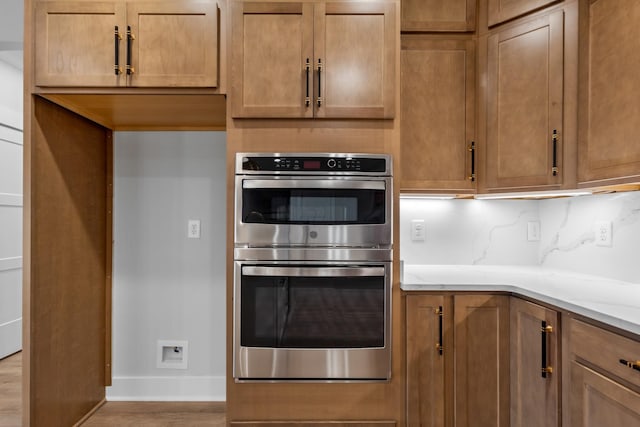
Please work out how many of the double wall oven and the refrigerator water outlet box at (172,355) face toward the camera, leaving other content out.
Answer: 2

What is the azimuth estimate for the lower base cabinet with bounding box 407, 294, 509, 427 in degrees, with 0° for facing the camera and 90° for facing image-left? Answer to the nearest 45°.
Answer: approximately 0°

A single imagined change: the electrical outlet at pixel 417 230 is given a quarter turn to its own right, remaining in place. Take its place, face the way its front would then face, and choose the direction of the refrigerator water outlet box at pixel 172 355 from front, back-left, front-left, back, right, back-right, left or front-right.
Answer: front

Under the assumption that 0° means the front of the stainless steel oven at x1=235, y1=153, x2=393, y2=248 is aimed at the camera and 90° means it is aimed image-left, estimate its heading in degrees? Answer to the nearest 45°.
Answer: approximately 0°

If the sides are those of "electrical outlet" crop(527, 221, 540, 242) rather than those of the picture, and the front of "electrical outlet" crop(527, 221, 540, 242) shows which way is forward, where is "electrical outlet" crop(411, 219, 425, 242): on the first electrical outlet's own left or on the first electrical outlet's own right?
on the first electrical outlet's own right

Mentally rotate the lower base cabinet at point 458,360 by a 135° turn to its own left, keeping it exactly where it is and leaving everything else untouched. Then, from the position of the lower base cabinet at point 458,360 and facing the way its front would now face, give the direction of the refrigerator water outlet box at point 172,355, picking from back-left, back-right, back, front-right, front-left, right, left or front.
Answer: back-left

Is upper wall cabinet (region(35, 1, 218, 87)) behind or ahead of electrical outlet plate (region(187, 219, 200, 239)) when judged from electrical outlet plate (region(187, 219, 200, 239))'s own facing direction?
ahead
